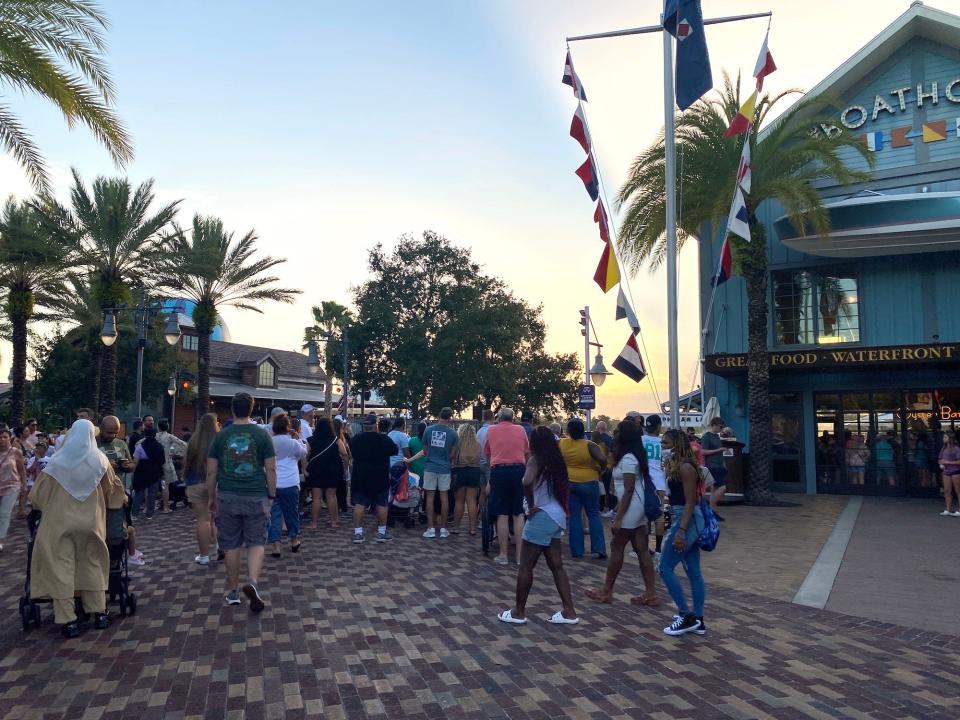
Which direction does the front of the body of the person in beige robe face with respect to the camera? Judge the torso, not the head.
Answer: away from the camera

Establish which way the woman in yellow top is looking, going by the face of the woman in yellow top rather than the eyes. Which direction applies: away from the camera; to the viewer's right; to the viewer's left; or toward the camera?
away from the camera

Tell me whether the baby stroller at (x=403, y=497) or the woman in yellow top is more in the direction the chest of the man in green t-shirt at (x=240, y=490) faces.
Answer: the baby stroller

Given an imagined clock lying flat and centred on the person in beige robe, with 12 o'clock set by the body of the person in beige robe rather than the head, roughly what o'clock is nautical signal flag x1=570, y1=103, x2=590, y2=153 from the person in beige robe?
The nautical signal flag is roughly at 2 o'clock from the person in beige robe.

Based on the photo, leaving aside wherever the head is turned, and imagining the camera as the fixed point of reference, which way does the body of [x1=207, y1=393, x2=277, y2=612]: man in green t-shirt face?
away from the camera

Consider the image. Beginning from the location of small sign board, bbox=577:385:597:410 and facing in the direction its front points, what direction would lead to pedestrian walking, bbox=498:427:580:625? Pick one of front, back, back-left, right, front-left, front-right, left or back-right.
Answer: front

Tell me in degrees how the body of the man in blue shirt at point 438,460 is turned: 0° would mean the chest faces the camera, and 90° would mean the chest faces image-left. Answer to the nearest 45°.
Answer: approximately 180°

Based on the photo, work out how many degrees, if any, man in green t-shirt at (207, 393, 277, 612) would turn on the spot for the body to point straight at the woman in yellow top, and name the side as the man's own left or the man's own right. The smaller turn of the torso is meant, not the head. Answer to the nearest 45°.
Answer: approximately 90° to the man's own right

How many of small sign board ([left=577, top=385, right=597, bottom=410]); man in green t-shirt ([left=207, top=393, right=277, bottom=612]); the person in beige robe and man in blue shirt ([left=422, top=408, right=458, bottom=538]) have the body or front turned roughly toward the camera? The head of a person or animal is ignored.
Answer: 1

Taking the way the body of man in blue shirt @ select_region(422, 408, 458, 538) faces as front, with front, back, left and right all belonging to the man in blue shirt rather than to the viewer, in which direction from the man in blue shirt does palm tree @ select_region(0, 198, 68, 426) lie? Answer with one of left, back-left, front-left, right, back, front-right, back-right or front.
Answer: front-left

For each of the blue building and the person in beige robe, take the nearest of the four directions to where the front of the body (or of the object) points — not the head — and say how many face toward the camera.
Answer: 1

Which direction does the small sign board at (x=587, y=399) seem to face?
toward the camera

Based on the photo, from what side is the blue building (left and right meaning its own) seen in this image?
front

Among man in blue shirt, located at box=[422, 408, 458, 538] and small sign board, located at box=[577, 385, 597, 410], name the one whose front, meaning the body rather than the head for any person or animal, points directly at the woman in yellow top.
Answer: the small sign board
